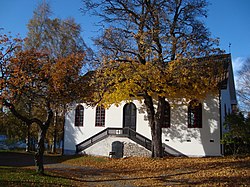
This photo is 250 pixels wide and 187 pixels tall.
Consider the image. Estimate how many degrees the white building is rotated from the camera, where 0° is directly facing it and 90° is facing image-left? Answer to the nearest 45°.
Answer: approximately 0°
